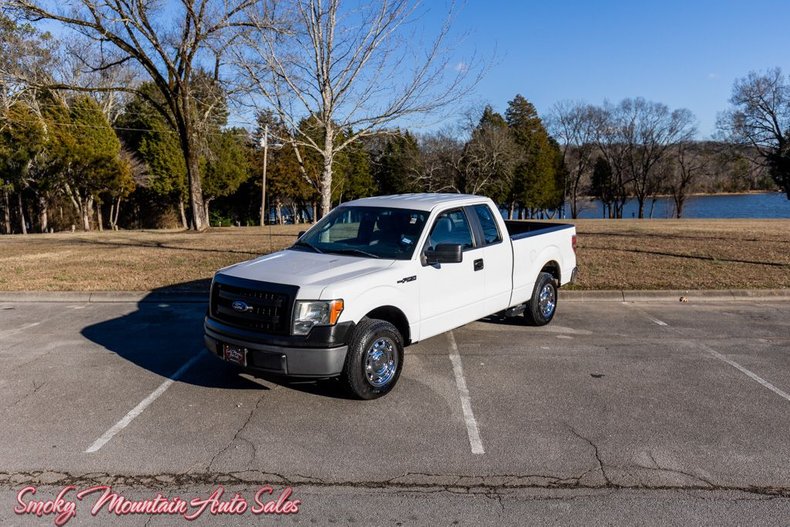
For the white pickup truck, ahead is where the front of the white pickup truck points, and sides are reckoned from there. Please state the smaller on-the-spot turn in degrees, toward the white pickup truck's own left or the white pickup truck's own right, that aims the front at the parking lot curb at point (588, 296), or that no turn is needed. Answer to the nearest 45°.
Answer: approximately 180°

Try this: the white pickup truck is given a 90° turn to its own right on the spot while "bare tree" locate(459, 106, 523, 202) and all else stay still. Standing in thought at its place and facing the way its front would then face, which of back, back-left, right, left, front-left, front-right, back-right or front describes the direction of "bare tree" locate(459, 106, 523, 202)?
front-right

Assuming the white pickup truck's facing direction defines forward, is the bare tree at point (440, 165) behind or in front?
behind
